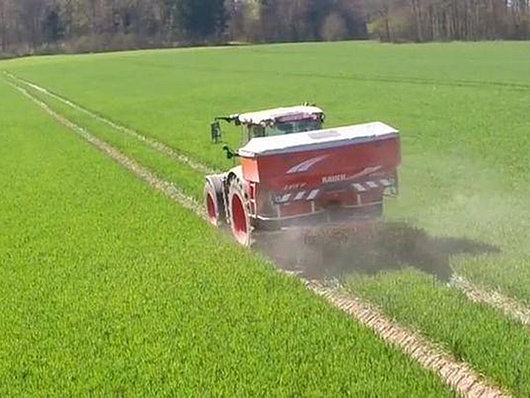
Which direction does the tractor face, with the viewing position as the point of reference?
facing away from the viewer and to the left of the viewer
